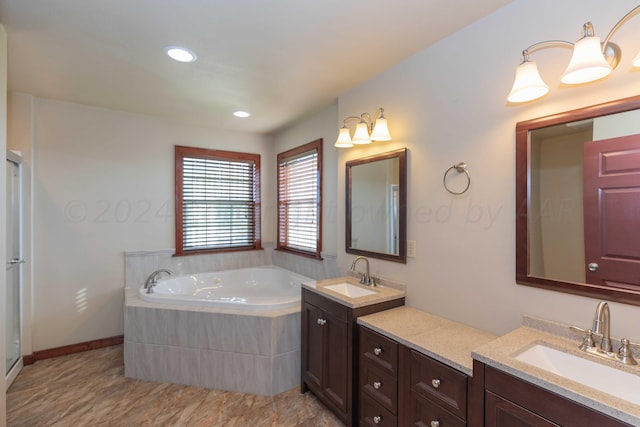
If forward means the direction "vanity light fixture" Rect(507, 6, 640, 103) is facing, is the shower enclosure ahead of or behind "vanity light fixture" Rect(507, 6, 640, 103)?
ahead

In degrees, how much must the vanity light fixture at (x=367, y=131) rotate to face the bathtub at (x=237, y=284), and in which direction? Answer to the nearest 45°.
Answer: approximately 90° to its right

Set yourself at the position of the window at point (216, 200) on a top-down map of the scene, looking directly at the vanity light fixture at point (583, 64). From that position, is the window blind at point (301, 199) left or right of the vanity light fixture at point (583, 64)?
left

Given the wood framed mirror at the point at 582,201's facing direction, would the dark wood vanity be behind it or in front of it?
in front

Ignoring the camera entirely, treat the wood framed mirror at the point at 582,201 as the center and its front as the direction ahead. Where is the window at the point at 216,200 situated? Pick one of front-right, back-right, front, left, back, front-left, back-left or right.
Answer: front-right

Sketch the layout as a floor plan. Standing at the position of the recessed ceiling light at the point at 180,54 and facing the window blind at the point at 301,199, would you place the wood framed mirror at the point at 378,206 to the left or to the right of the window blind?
right

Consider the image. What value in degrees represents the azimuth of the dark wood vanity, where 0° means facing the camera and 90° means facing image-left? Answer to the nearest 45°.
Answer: approximately 45°

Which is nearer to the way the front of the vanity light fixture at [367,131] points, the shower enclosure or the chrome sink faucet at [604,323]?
the shower enclosure

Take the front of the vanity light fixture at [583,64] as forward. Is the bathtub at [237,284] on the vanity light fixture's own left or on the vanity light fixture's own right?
on the vanity light fixture's own right

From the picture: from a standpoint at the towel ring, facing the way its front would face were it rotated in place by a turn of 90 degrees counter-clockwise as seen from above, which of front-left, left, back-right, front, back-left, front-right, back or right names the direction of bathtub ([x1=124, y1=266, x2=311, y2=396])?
back-right
